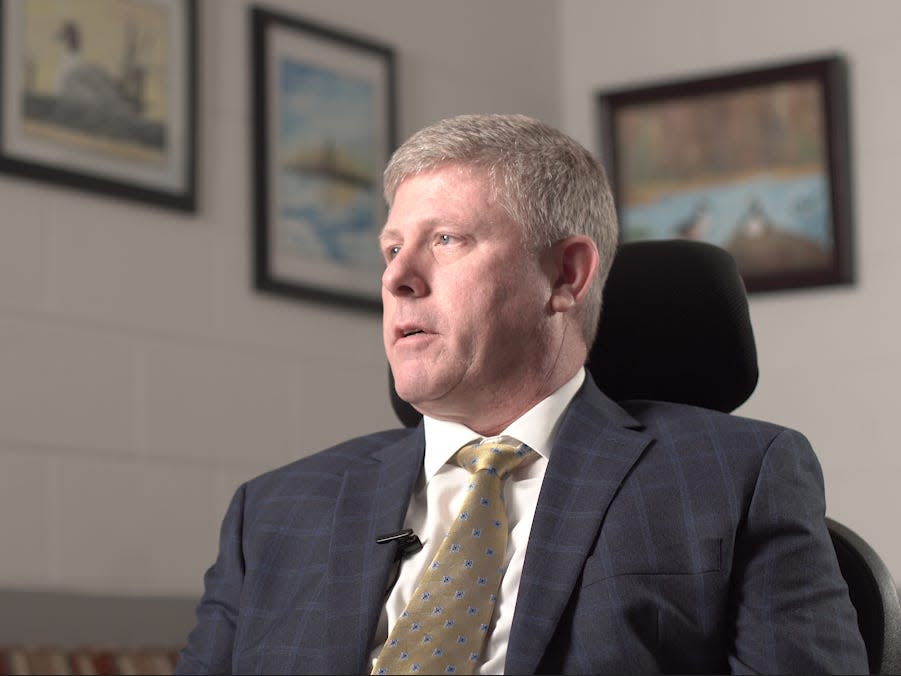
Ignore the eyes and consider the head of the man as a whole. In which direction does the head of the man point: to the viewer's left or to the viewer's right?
to the viewer's left

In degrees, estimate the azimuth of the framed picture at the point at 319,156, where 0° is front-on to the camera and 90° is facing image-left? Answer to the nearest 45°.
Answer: approximately 315°

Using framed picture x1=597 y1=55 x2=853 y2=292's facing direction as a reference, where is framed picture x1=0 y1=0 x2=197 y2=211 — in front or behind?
in front

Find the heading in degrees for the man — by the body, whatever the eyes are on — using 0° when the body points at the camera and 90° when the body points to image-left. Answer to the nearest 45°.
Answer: approximately 45°

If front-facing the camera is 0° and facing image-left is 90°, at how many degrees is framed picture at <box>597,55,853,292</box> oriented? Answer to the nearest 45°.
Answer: approximately 45°

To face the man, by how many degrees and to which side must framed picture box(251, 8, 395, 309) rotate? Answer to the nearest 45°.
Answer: approximately 45° to its right

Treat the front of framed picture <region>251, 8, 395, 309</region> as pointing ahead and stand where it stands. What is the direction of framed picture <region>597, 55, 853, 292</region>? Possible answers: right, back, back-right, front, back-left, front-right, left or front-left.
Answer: front-left

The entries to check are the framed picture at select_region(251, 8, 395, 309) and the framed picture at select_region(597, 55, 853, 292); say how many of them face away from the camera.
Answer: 0

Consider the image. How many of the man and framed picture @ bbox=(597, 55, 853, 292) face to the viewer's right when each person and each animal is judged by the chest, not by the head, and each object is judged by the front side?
0

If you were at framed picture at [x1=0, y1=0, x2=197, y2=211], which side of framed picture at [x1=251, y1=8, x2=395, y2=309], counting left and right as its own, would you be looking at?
right

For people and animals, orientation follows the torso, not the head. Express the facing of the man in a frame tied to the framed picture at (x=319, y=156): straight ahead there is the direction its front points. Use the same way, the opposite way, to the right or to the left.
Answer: to the right

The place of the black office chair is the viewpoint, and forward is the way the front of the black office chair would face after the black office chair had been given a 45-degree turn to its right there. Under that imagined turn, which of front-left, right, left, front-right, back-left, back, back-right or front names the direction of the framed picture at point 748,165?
right

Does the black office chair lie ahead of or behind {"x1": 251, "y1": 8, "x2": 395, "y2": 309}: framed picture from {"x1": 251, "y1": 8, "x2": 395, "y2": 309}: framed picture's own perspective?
ahead

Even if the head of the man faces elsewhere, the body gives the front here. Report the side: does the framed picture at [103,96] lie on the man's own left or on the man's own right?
on the man's own right

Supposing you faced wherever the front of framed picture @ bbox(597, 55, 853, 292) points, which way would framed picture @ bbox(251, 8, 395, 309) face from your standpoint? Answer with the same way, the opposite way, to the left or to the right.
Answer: to the left
